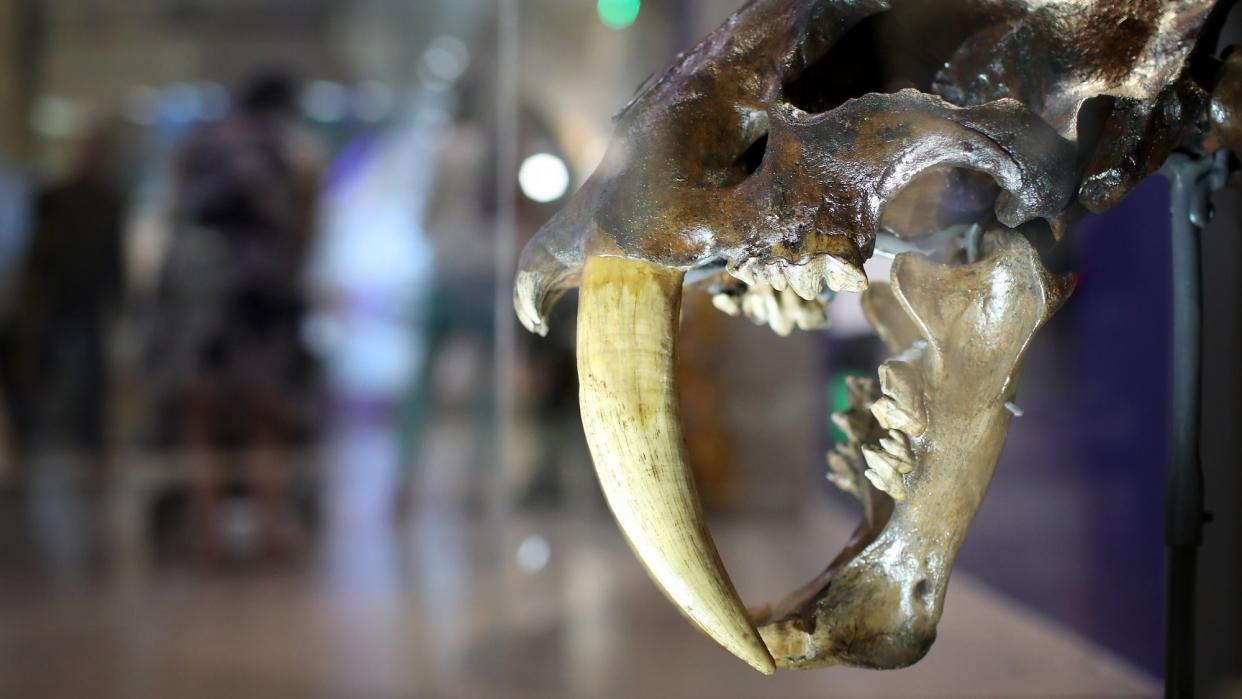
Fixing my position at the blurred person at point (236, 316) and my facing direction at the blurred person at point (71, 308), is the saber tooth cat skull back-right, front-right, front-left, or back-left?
back-left

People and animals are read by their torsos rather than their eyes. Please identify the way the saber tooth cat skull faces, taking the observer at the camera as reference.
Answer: facing to the left of the viewer

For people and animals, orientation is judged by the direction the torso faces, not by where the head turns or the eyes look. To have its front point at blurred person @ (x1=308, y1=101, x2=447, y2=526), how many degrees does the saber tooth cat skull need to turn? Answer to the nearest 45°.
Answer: approximately 45° to its right
